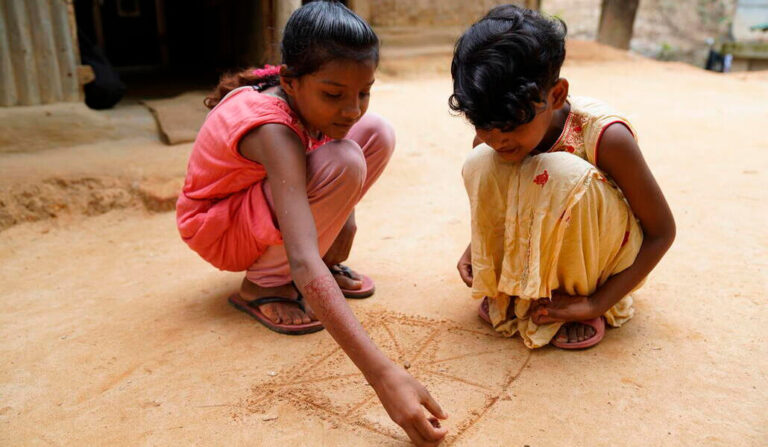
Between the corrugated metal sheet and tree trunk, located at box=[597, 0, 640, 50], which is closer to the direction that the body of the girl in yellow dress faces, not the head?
the corrugated metal sheet

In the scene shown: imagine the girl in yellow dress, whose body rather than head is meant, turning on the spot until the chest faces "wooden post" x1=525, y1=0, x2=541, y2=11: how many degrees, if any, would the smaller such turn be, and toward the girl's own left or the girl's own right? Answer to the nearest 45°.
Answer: approximately 135° to the girl's own right

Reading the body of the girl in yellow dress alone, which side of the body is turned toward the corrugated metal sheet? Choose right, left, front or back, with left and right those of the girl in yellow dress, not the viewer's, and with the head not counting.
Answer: right

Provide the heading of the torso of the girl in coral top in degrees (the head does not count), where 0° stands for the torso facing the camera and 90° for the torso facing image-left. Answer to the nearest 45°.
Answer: approximately 315°

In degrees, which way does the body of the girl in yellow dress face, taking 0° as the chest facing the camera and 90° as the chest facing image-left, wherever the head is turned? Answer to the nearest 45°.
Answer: approximately 45°

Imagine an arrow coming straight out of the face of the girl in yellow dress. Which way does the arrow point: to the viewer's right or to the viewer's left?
to the viewer's left

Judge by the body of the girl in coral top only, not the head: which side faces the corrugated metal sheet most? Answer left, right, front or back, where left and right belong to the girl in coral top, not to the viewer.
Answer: back

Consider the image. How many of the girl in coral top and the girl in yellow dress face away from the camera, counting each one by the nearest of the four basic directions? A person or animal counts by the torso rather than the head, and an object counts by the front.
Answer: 0

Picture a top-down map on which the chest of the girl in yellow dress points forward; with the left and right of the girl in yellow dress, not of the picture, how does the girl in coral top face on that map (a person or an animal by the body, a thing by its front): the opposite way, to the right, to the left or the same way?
to the left
